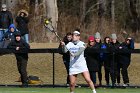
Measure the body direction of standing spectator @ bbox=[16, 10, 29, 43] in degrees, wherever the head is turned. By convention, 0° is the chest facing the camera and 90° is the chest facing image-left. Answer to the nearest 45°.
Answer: approximately 0°

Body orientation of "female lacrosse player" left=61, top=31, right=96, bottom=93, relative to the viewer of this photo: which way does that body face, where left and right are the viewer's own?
facing the viewer and to the left of the viewer

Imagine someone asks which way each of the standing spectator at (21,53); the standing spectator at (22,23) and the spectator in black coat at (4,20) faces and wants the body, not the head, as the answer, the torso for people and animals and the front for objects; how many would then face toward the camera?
3

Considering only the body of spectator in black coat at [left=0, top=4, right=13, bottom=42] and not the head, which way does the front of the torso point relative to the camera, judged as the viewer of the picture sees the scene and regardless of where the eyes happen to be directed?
toward the camera

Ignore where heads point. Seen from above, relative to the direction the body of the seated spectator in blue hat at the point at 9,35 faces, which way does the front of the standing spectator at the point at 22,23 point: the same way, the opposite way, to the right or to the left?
the same way

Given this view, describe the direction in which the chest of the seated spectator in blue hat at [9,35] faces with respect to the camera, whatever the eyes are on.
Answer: toward the camera

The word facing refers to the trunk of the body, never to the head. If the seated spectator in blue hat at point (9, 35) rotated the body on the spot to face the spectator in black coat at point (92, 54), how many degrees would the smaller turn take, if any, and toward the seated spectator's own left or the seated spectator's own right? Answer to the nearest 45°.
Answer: approximately 45° to the seated spectator's own left

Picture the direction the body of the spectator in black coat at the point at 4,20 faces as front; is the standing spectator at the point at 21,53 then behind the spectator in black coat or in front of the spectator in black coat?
in front

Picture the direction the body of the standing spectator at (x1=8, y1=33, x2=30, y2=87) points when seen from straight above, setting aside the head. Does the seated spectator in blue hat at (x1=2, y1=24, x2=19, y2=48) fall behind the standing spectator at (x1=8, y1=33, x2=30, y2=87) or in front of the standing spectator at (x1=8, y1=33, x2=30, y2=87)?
behind

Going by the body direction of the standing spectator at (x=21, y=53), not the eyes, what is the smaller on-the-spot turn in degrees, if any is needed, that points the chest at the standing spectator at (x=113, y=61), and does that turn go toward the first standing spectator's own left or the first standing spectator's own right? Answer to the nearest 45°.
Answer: approximately 90° to the first standing spectator's own left

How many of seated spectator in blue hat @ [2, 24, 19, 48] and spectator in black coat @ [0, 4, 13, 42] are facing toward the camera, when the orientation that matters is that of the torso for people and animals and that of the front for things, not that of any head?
2

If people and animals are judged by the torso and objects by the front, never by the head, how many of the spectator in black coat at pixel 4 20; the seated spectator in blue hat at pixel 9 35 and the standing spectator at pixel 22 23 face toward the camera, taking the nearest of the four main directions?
3

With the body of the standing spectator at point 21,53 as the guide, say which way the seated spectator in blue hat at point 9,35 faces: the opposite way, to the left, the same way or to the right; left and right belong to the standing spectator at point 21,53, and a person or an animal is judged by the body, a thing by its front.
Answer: the same way
